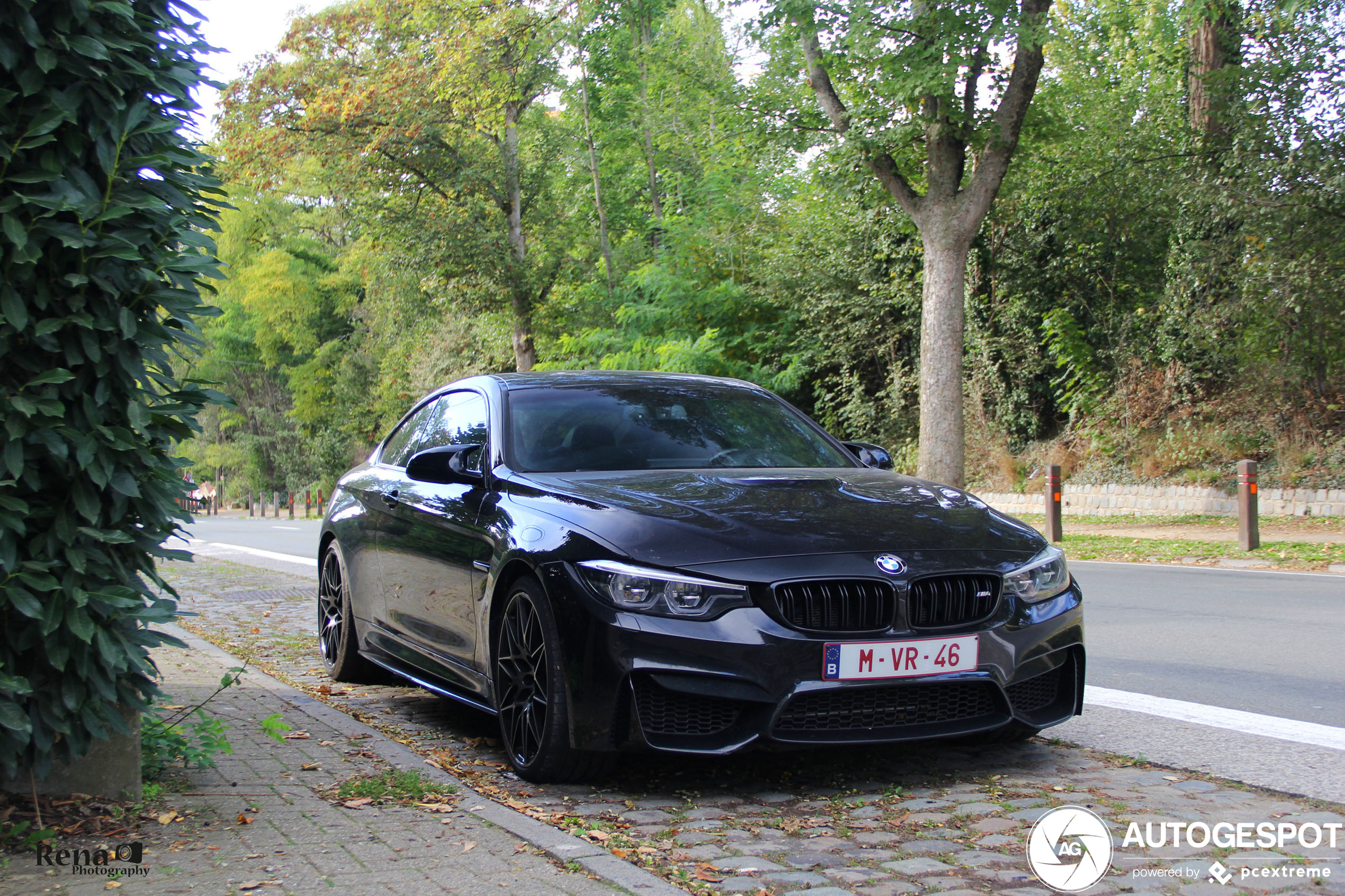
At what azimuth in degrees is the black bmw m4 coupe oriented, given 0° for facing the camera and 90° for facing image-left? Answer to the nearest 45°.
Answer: approximately 315°

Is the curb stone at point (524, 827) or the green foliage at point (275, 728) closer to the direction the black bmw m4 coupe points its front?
the curb stone

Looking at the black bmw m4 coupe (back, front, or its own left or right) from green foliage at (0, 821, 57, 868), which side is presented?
right

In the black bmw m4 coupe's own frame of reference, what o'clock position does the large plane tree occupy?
The large plane tree is roughly at 8 o'clock from the black bmw m4 coupe.

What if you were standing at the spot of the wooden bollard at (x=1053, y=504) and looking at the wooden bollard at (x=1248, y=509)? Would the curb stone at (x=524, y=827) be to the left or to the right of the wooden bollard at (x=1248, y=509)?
right

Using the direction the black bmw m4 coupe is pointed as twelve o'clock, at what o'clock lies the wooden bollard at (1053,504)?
The wooden bollard is roughly at 8 o'clock from the black bmw m4 coupe.

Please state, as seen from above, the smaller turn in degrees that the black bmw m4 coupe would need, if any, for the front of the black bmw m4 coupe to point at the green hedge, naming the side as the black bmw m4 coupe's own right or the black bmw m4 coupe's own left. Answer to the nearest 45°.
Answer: approximately 90° to the black bmw m4 coupe's own right

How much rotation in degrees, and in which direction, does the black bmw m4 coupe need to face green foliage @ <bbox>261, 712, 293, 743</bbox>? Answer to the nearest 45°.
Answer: approximately 135° to its right

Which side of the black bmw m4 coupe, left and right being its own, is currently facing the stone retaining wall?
left
